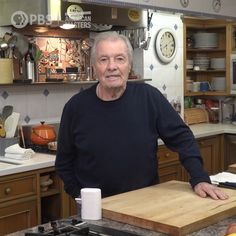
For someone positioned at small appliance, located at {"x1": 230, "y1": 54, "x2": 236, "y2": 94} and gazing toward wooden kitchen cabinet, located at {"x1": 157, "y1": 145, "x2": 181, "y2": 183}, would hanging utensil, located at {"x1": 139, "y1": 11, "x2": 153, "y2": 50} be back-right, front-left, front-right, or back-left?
front-right

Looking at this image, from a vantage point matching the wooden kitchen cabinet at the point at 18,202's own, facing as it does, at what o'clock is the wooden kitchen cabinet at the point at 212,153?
the wooden kitchen cabinet at the point at 212,153 is roughly at 9 o'clock from the wooden kitchen cabinet at the point at 18,202.

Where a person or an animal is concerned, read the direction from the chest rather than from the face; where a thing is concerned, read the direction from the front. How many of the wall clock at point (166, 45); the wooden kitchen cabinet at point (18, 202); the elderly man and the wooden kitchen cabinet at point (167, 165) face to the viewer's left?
0

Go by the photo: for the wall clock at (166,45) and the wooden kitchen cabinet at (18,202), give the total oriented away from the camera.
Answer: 0

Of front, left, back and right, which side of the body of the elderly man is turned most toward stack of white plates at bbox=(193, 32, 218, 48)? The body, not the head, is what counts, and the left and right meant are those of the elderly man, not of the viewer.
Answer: back

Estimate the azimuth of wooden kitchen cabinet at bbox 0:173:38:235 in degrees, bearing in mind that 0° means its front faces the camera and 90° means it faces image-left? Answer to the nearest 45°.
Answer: approximately 315°

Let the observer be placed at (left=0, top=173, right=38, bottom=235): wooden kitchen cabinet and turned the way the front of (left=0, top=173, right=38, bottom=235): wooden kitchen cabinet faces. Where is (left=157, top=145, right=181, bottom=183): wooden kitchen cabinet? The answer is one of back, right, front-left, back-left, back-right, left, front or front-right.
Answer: left

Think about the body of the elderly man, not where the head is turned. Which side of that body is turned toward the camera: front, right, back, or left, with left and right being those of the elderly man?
front

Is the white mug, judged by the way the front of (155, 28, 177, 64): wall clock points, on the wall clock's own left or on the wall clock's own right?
on the wall clock's own right

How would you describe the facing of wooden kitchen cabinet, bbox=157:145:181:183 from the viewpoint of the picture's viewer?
facing the viewer and to the right of the viewer

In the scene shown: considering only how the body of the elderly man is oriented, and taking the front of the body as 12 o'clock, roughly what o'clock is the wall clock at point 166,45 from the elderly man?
The wall clock is roughly at 6 o'clock from the elderly man.
